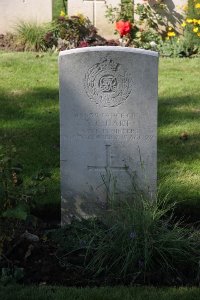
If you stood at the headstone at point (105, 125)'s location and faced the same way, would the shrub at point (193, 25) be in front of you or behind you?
behind

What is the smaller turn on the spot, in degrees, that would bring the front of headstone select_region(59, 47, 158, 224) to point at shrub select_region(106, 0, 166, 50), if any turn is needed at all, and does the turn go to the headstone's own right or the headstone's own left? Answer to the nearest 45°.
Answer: approximately 180°

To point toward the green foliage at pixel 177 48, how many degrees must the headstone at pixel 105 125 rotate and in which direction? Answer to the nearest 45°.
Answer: approximately 180°

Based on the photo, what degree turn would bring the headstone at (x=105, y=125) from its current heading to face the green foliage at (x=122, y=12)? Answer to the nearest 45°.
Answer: approximately 180°

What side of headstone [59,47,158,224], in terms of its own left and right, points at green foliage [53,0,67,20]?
back

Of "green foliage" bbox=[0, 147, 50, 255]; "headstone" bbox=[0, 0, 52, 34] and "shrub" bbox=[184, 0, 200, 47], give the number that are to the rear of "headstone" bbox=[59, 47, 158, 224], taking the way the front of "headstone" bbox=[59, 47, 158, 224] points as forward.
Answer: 2

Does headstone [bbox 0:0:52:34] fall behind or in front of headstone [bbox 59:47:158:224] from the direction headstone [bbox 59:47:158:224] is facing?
behind

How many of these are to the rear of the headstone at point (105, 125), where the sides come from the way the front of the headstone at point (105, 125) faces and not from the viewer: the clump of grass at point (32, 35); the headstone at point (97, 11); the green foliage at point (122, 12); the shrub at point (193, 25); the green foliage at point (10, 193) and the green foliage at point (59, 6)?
5

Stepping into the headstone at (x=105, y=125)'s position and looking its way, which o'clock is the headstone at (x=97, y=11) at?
the headstone at (x=97, y=11) is roughly at 6 o'clock from the headstone at (x=105, y=125).

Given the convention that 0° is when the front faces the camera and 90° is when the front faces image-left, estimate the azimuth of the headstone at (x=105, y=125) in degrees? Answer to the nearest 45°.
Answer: approximately 0°

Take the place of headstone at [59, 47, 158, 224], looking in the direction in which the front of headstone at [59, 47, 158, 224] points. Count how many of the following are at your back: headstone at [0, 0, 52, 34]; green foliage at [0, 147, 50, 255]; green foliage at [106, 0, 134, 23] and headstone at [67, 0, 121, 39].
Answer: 3
